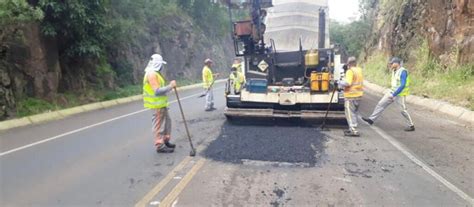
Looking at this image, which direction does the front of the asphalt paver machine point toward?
away from the camera

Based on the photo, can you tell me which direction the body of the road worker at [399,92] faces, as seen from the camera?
to the viewer's left

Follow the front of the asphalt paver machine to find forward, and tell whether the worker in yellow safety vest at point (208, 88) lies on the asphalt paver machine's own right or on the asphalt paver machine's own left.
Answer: on the asphalt paver machine's own left

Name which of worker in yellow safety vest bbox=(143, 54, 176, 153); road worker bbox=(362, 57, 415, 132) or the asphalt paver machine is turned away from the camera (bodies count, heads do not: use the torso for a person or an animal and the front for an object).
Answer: the asphalt paver machine

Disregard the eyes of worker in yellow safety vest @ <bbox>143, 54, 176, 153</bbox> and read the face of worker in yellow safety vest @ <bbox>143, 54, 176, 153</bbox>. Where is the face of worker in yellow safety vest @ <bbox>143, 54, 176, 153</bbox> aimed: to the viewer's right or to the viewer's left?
to the viewer's right

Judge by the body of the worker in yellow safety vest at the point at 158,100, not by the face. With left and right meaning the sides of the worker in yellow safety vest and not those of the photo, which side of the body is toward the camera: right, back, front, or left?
right

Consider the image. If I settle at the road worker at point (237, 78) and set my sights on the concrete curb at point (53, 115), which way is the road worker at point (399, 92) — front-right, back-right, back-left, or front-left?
back-left

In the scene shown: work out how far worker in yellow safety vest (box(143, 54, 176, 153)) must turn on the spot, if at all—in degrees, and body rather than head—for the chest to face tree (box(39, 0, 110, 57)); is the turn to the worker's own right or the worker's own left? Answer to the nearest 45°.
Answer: approximately 90° to the worker's own left
